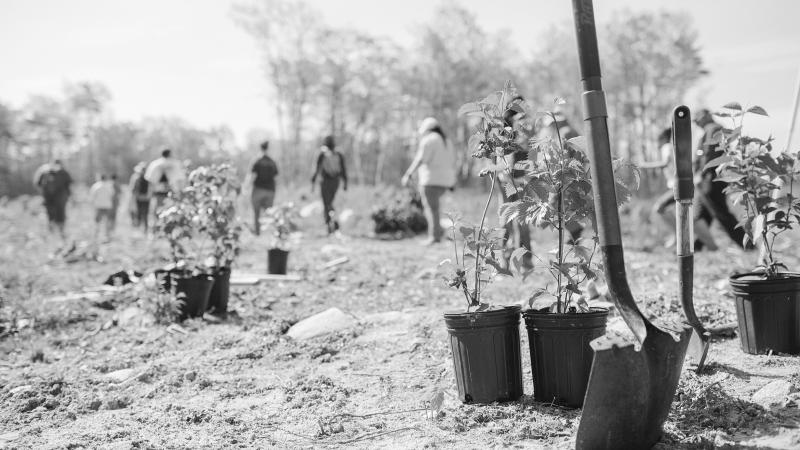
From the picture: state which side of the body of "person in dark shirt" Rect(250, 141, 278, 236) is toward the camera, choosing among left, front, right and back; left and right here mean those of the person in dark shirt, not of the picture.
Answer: back

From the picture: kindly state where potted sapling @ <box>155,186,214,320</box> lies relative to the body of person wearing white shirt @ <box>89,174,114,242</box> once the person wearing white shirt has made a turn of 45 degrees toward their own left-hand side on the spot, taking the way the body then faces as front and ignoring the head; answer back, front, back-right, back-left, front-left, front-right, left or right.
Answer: back-left

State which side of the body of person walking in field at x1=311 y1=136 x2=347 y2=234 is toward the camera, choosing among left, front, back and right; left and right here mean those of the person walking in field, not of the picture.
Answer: back

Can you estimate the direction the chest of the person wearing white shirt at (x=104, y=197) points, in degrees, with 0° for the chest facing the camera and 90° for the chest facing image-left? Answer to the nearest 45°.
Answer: approximately 180°

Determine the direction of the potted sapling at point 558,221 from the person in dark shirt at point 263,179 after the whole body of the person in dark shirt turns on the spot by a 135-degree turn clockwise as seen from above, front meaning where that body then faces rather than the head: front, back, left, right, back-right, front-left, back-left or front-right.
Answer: front-right

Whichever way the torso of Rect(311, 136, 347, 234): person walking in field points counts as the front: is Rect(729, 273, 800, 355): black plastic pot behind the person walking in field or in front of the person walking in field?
behind

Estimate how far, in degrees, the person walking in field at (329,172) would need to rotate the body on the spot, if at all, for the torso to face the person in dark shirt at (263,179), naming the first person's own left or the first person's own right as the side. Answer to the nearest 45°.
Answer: approximately 90° to the first person's own left

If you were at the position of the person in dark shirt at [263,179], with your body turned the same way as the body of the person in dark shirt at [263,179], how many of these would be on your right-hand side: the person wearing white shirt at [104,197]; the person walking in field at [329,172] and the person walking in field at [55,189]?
1

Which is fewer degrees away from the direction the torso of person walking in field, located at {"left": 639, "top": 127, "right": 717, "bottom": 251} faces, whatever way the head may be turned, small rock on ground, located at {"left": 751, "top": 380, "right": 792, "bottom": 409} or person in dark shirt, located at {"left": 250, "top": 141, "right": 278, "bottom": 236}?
the person in dark shirt

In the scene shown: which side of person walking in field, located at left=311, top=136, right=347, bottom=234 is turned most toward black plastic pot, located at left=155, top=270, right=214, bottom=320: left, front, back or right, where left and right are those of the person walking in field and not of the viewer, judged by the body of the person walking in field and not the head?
back

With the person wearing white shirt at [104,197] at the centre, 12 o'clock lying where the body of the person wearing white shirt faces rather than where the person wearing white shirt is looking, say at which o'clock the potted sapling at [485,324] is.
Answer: The potted sapling is roughly at 6 o'clock from the person wearing white shirt.

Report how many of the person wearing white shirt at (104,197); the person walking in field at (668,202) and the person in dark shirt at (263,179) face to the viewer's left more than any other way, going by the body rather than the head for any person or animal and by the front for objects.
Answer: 1
